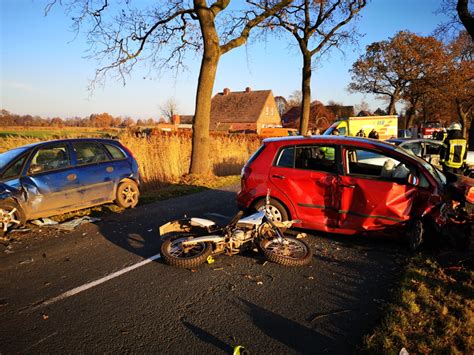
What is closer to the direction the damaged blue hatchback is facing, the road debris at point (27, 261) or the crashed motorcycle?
the road debris

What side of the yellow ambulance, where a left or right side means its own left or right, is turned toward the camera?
left

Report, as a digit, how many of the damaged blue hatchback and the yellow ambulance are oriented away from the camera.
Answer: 0

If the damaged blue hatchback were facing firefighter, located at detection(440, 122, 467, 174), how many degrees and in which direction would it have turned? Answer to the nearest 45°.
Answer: approximately 135° to its left

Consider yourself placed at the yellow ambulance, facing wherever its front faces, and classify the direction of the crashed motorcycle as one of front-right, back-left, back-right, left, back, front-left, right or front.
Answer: left

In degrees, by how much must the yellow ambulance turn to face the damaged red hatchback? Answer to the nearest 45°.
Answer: approximately 90° to its left

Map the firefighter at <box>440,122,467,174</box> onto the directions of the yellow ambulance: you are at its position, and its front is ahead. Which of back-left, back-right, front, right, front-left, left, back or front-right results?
left

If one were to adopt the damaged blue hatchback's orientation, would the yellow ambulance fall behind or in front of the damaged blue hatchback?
behind

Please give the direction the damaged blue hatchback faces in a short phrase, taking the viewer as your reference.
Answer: facing the viewer and to the left of the viewer
